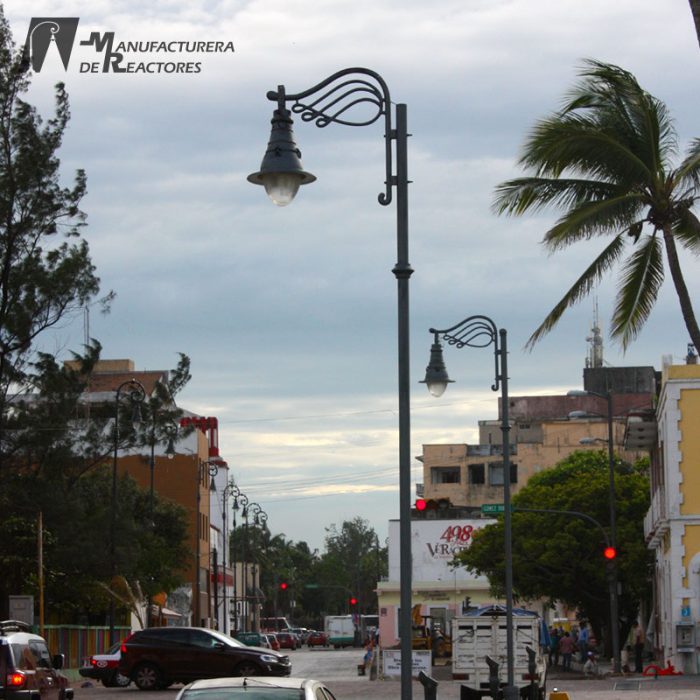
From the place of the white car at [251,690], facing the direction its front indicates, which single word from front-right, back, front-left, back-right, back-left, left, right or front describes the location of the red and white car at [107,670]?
front

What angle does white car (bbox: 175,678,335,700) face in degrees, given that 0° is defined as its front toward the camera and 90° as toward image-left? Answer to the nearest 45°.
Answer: approximately 180°

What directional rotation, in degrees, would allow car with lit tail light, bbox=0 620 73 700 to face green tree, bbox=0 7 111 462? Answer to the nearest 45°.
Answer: approximately 45° to its left

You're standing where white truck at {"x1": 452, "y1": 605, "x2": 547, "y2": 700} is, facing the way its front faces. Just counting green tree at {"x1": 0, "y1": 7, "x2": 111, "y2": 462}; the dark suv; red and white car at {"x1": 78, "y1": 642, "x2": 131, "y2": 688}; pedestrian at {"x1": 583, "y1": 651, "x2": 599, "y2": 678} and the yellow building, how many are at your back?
0

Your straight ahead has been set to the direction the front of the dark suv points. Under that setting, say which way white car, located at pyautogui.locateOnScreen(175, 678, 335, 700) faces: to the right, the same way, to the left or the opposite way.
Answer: to the left

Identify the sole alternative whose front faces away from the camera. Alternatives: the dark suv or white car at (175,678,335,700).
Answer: the white car

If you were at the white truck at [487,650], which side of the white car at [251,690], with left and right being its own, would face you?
front

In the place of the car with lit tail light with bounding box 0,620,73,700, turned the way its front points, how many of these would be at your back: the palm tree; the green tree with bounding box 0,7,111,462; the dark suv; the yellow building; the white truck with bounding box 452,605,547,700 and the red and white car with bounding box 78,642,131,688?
0

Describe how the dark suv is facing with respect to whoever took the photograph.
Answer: facing to the right of the viewer

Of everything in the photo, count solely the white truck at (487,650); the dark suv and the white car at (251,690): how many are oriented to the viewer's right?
1

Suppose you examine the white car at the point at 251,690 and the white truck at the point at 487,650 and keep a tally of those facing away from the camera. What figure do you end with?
2

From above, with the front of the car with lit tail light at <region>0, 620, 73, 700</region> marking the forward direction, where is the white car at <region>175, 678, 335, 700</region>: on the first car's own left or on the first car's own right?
on the first car's own right

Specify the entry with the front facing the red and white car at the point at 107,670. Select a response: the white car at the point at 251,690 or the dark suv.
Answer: the white car

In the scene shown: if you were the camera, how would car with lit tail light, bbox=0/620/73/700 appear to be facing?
facing away from the viewer and to the right of the viewer

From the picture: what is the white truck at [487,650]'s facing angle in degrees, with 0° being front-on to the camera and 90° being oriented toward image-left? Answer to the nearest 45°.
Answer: approximately 180°

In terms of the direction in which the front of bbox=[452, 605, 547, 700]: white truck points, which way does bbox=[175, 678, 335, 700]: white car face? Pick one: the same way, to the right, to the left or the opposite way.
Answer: the same way

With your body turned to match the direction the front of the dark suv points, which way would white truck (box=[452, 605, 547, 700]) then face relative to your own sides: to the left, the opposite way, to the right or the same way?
to the left
